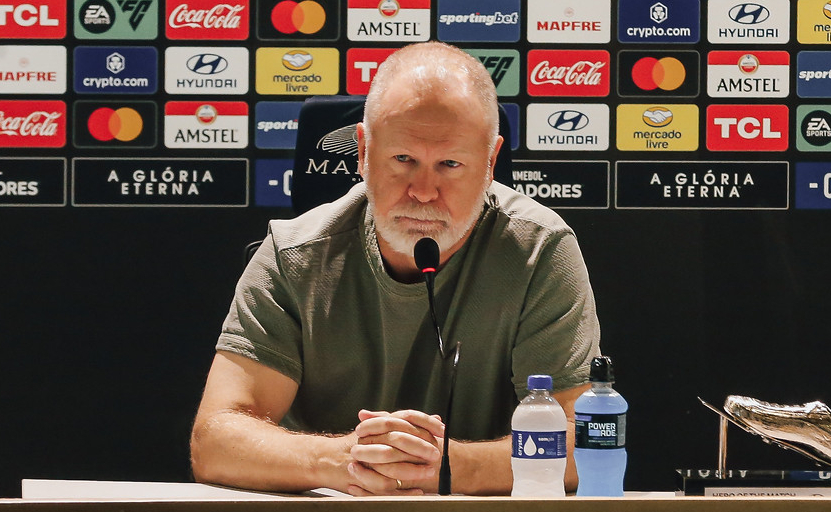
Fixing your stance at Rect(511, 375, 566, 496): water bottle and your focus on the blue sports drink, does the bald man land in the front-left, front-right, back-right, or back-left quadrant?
back-left

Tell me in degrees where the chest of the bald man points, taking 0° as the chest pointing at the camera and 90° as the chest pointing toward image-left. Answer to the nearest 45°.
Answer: approximately 0°
